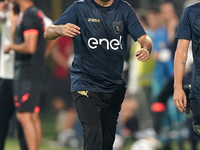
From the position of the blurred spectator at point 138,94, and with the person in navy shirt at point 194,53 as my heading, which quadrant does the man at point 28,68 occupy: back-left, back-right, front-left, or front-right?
front-right

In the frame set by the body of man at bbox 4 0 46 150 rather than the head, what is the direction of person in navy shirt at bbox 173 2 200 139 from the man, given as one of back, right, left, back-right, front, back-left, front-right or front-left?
back-left
